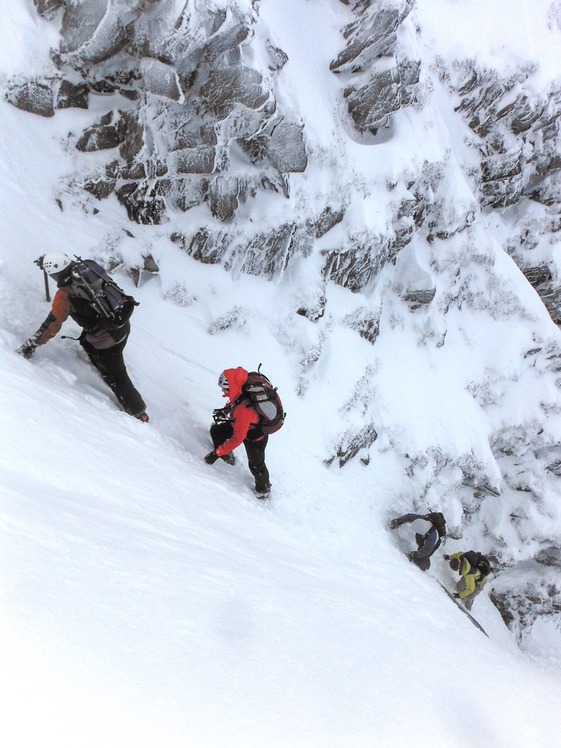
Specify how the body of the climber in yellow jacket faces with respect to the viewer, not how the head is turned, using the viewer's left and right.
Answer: facing to the left of the viewer

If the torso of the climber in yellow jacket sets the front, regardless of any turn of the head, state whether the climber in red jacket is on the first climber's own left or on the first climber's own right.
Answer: on the first climber's own left
